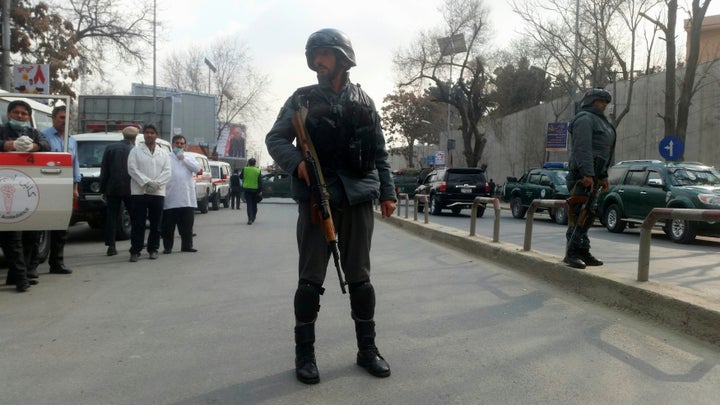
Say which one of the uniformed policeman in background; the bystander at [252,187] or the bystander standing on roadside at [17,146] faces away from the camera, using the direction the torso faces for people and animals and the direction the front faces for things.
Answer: the bystander at [252,187]

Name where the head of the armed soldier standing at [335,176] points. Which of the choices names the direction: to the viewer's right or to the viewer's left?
to the viewer's left

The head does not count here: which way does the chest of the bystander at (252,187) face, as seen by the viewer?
away from the camera

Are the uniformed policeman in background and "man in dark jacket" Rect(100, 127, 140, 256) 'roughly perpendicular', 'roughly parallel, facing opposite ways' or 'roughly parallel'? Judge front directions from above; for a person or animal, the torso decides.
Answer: roughly perpendicular

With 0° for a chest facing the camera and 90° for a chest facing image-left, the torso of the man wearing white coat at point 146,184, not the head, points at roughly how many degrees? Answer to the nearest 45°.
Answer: approximately 0°

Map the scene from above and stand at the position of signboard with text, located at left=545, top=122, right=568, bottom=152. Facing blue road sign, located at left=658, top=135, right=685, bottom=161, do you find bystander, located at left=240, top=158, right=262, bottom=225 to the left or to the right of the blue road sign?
right

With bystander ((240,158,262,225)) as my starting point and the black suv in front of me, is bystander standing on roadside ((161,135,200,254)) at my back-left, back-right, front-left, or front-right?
back-right

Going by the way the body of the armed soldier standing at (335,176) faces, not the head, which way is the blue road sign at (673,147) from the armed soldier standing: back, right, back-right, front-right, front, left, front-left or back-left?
back-left

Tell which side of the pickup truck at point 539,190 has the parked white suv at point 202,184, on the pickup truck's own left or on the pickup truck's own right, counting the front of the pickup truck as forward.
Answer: on the pickup truck's own right
